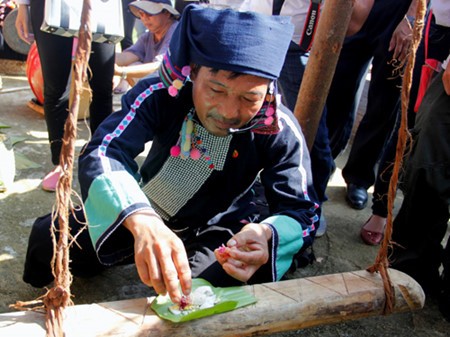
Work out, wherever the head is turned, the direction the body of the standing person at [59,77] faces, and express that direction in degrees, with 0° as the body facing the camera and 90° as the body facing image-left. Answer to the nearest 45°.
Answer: approximately 0°

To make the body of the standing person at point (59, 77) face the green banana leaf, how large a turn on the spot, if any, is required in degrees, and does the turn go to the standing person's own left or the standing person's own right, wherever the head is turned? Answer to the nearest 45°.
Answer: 0° — they already face it

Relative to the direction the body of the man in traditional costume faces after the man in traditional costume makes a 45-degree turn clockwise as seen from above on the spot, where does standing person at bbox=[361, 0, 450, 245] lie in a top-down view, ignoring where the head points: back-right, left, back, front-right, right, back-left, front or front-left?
back

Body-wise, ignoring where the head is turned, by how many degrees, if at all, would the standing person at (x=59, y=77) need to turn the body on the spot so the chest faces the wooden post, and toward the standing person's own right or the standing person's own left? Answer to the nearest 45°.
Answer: approximately 45° to the standing person's own left

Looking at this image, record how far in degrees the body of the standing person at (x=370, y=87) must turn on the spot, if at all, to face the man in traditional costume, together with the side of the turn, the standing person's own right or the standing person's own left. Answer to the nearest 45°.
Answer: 0° — they already face them

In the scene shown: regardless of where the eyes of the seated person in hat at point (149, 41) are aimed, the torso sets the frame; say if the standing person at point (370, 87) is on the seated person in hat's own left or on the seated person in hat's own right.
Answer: on the seated person in hat's own left

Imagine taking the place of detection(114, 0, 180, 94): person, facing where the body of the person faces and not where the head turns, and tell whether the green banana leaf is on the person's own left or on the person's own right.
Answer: on the person's own left

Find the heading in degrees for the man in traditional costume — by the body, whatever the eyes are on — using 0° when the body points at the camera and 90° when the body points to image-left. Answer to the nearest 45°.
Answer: approximately 0°
